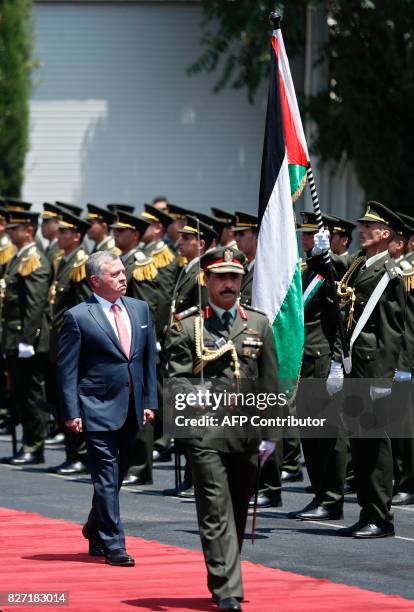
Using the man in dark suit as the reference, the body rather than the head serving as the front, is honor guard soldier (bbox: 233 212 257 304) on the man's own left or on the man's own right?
on the man's own left

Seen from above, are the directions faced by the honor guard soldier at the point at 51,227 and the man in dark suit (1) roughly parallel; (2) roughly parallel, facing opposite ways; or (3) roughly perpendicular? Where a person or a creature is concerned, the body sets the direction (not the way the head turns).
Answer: roughly perpendicular

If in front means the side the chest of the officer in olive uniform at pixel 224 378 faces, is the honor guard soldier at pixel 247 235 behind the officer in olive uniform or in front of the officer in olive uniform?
behind

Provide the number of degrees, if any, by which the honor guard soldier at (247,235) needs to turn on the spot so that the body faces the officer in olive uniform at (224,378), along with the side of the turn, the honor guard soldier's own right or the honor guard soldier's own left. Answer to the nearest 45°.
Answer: approximately 45° to the honor guard soldier's own left

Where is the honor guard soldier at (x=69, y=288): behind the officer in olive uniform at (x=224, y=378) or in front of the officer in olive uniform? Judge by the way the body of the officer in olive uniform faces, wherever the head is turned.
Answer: behind
